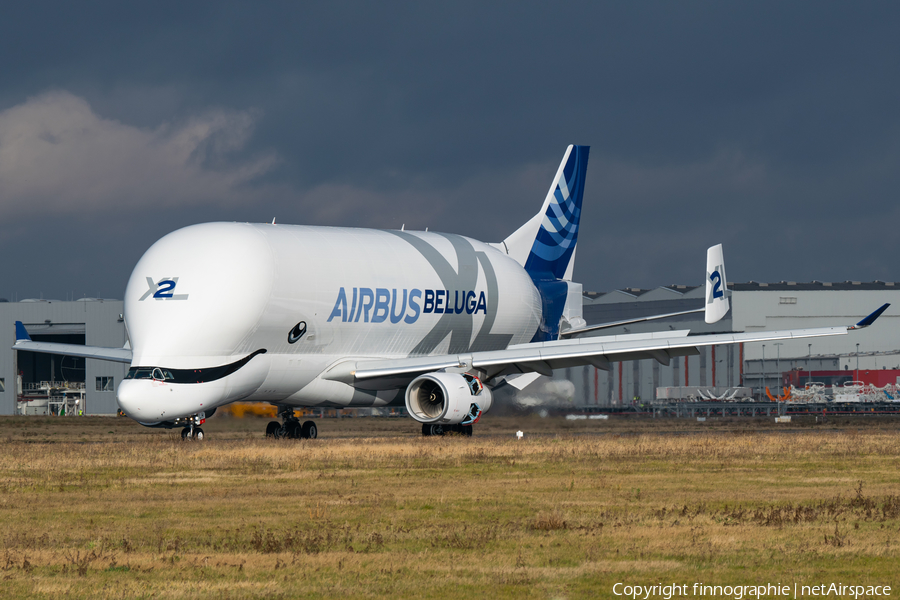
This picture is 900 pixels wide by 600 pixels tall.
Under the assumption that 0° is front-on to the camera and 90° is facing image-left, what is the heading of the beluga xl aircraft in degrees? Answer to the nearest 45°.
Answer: approximately 45°
